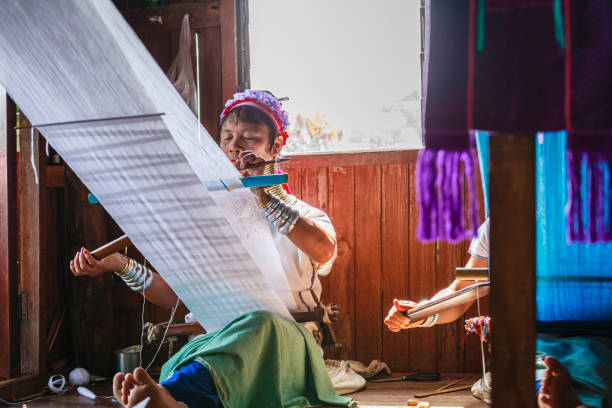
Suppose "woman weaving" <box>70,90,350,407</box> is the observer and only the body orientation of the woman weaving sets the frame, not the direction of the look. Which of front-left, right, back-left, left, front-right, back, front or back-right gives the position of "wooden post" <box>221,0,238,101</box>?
back-right

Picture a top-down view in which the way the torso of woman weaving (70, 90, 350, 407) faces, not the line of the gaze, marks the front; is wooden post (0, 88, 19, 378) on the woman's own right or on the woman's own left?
on the woman's own right

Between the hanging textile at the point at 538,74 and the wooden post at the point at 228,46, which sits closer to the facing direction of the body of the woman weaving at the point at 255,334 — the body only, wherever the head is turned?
the hanging textile

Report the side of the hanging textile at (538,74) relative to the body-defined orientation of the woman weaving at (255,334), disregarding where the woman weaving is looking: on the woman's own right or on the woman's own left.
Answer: on the woman's own left

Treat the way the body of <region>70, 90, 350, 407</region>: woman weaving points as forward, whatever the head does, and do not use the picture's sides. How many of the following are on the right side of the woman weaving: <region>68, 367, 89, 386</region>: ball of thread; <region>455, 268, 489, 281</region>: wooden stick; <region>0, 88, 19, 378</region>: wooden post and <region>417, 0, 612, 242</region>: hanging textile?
2

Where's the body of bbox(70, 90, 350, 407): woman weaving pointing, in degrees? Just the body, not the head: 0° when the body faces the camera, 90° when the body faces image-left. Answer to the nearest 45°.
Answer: approximately 45°

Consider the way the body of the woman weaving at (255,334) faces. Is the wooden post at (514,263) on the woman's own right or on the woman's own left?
on the woman's own left

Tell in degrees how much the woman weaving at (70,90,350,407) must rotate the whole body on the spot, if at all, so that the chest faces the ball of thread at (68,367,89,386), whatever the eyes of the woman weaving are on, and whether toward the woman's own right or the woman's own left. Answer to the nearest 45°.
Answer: approximately 90° to the woman's own right
